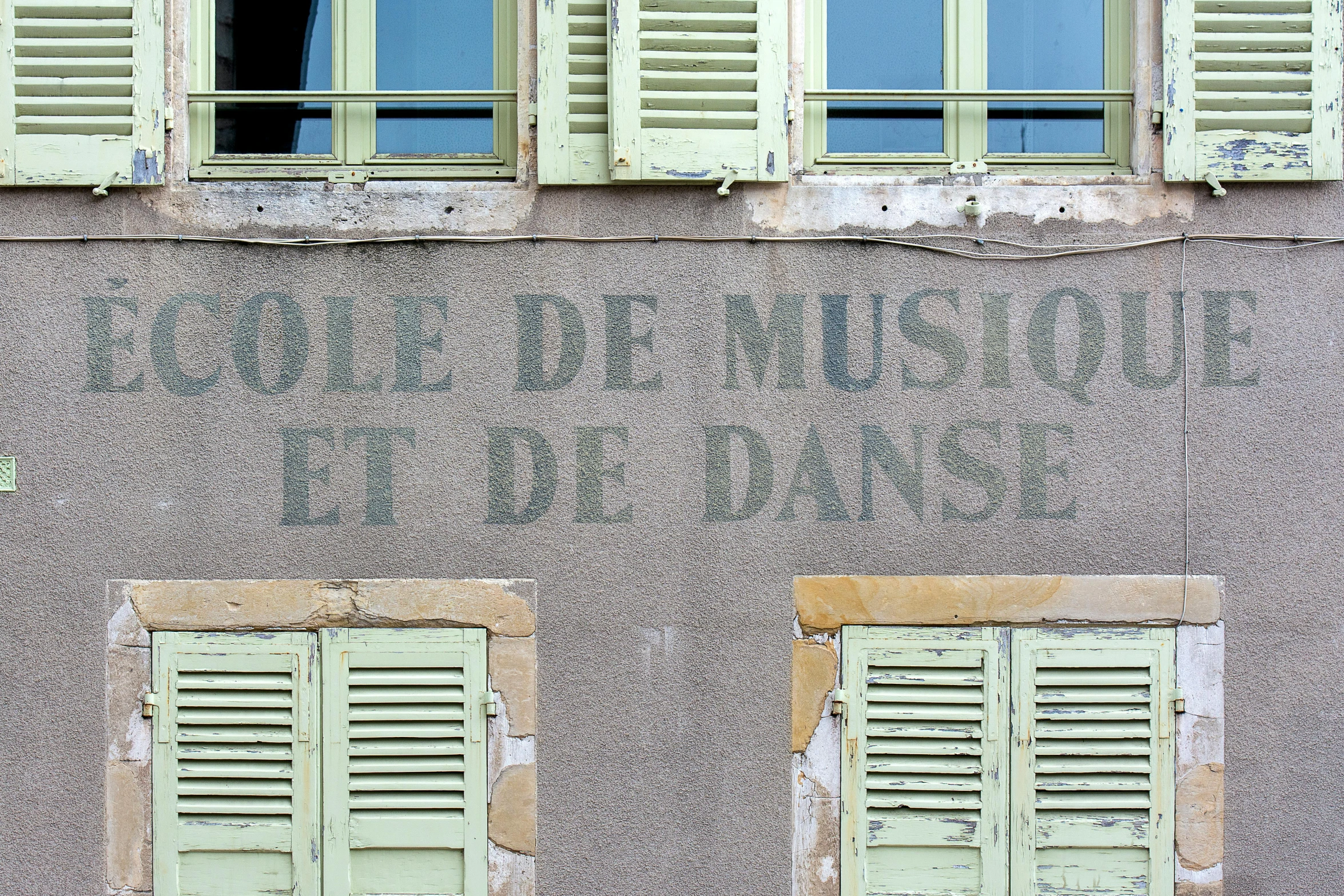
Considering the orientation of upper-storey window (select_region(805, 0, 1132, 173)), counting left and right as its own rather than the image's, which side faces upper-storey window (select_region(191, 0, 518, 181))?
right

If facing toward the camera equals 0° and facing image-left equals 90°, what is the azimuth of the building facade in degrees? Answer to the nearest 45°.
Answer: approximately 0°

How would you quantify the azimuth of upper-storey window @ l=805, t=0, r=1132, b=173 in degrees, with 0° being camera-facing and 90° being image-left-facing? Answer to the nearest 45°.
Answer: approximately 0°
